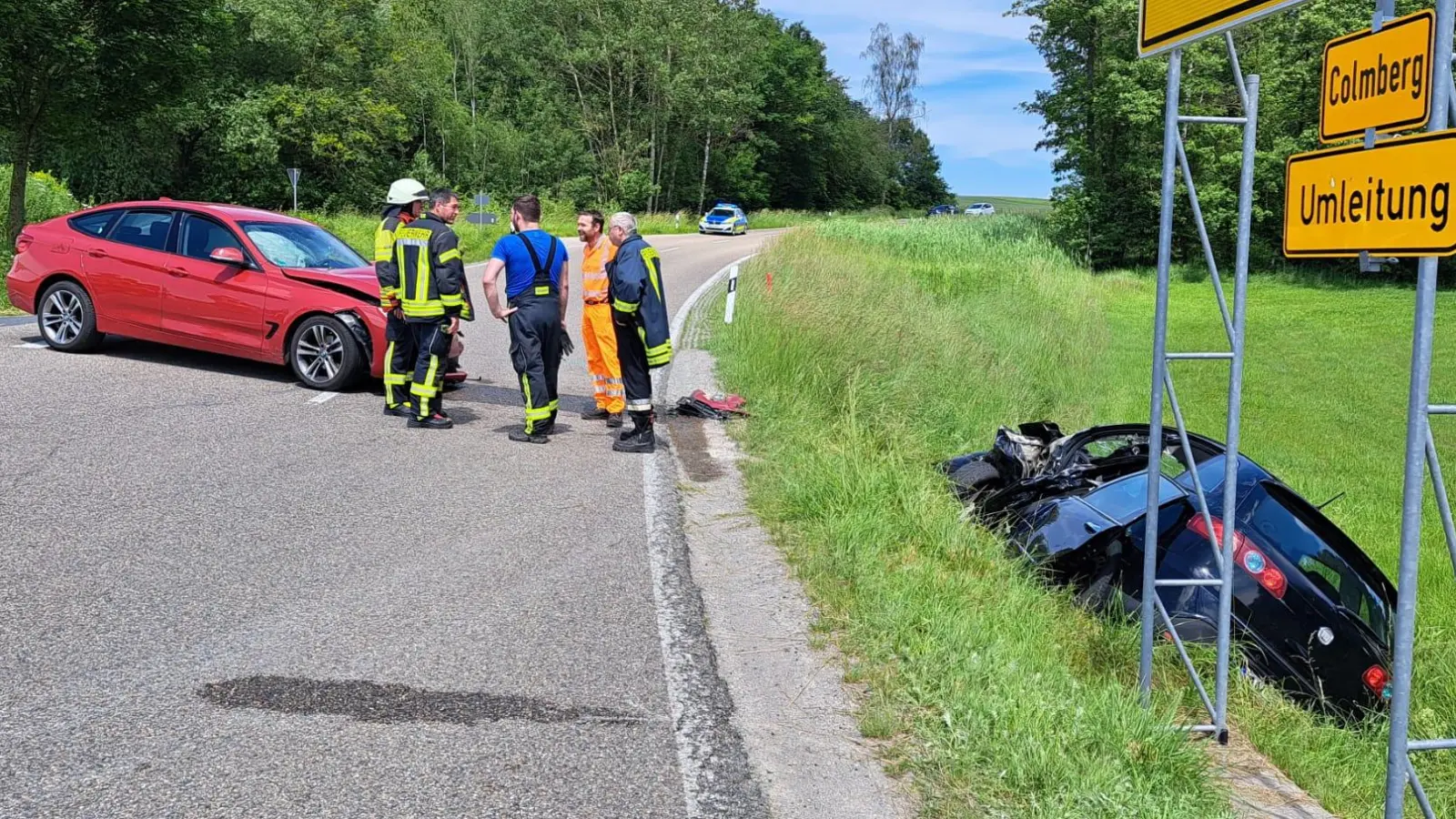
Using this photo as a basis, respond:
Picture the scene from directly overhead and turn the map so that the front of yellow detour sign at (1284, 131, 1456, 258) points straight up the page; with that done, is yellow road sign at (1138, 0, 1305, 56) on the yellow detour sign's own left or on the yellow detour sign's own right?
on the yellow detour sign's own right

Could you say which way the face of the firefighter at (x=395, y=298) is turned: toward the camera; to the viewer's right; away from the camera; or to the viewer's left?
to the viewer's right

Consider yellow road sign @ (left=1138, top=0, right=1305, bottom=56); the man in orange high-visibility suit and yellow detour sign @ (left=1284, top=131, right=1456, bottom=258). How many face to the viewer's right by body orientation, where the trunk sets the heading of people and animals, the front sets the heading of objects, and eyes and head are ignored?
0

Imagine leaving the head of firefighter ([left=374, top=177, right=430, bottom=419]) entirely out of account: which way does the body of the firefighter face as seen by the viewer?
to the viewer's right

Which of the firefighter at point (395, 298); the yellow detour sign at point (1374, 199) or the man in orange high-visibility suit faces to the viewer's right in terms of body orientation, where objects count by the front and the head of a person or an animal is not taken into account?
the firefighter

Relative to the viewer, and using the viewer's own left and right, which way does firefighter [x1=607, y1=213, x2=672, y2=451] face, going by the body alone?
facing to the left of the viewer

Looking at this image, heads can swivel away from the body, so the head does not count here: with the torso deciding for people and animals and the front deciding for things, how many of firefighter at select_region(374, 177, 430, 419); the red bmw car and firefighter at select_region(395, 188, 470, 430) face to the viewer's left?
0

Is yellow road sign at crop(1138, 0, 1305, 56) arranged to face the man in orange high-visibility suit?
no

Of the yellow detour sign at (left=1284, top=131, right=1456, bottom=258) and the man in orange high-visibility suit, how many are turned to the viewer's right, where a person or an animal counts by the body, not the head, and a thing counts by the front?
0

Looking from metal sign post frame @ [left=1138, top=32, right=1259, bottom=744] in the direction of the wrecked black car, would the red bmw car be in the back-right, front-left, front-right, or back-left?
front-left

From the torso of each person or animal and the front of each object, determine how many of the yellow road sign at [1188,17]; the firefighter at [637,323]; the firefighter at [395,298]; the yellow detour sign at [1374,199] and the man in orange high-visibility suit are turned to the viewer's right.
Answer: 1

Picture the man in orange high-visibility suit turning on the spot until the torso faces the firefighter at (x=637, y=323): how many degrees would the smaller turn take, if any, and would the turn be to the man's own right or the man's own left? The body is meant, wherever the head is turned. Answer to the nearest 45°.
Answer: approximately 45° to the man's own left
